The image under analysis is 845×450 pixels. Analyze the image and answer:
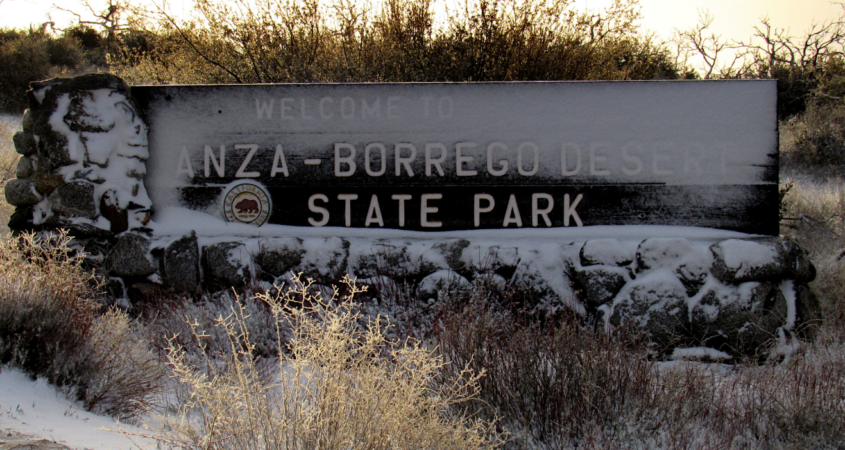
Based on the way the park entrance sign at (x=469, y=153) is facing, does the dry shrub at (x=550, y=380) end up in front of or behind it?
in front

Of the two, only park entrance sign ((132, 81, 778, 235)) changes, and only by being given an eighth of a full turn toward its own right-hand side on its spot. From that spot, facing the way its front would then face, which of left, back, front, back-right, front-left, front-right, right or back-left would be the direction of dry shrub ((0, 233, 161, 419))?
front

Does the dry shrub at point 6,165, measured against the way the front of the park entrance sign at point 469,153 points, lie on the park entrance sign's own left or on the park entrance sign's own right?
on the park entrance sign's own right

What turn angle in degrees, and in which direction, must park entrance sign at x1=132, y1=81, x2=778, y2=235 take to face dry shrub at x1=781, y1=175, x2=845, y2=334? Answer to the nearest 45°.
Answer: approximately 135° to its left

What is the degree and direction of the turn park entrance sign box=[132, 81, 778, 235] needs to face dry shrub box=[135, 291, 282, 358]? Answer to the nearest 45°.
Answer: approximately 90° to its right

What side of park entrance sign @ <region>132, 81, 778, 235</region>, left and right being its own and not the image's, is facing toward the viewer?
front

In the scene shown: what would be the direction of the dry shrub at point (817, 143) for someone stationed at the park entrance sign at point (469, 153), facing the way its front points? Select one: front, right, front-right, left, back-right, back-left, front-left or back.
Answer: back-left
